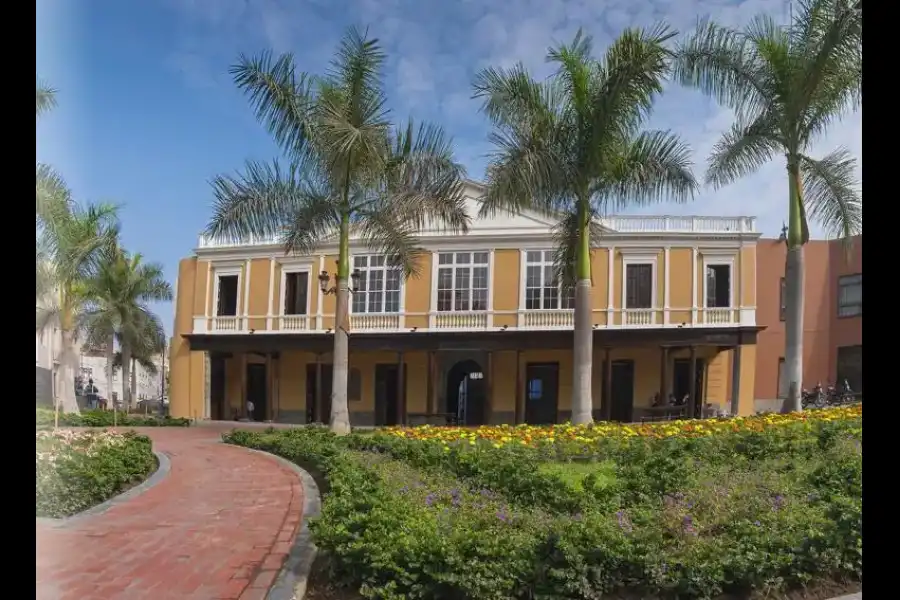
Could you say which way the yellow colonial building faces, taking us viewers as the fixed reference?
facing the viewer

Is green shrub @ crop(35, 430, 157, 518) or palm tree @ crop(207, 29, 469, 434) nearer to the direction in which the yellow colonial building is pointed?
the green shrub

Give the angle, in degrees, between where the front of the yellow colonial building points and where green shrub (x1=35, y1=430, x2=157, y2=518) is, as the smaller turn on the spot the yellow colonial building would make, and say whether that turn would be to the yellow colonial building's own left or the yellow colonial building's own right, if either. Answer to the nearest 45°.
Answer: approximately 45° to the yellow colonial building's own right

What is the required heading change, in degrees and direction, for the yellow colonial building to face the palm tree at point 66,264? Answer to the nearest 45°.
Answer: approximately 45° to its right

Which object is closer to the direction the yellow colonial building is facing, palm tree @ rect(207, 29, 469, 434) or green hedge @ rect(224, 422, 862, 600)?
the green hedge

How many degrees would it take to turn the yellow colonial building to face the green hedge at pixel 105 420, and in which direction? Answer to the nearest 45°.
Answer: approximately 45° to its right
